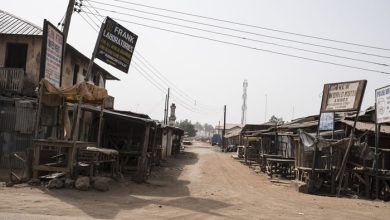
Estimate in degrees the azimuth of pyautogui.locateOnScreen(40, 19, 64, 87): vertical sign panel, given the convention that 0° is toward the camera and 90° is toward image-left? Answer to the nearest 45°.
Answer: approximately 315°

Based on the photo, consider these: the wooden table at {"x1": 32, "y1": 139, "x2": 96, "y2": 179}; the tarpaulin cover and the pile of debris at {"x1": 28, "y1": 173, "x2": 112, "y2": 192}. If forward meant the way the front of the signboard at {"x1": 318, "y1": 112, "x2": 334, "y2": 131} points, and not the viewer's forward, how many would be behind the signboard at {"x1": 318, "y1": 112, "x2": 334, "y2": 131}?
0

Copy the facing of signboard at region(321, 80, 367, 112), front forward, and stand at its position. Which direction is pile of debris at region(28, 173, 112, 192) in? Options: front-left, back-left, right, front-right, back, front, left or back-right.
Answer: front-right

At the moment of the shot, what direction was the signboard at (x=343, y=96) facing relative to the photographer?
facing the viewer

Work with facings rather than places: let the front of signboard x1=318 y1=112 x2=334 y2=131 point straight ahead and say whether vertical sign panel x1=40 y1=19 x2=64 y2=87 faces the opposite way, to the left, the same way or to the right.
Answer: to the left

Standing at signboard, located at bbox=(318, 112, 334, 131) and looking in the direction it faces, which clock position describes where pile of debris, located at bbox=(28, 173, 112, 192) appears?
The pile of debris is roughly at 1 o'clock from the signboard.

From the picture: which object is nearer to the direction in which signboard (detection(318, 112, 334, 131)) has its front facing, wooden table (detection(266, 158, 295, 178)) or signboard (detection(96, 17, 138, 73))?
the signboard

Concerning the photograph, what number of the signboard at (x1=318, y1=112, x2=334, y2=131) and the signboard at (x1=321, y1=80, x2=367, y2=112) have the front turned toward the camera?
2

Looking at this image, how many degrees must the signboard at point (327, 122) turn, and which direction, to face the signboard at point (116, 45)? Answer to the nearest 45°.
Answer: approximately 45° to its right

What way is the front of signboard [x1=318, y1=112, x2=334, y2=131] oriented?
toward the camera
